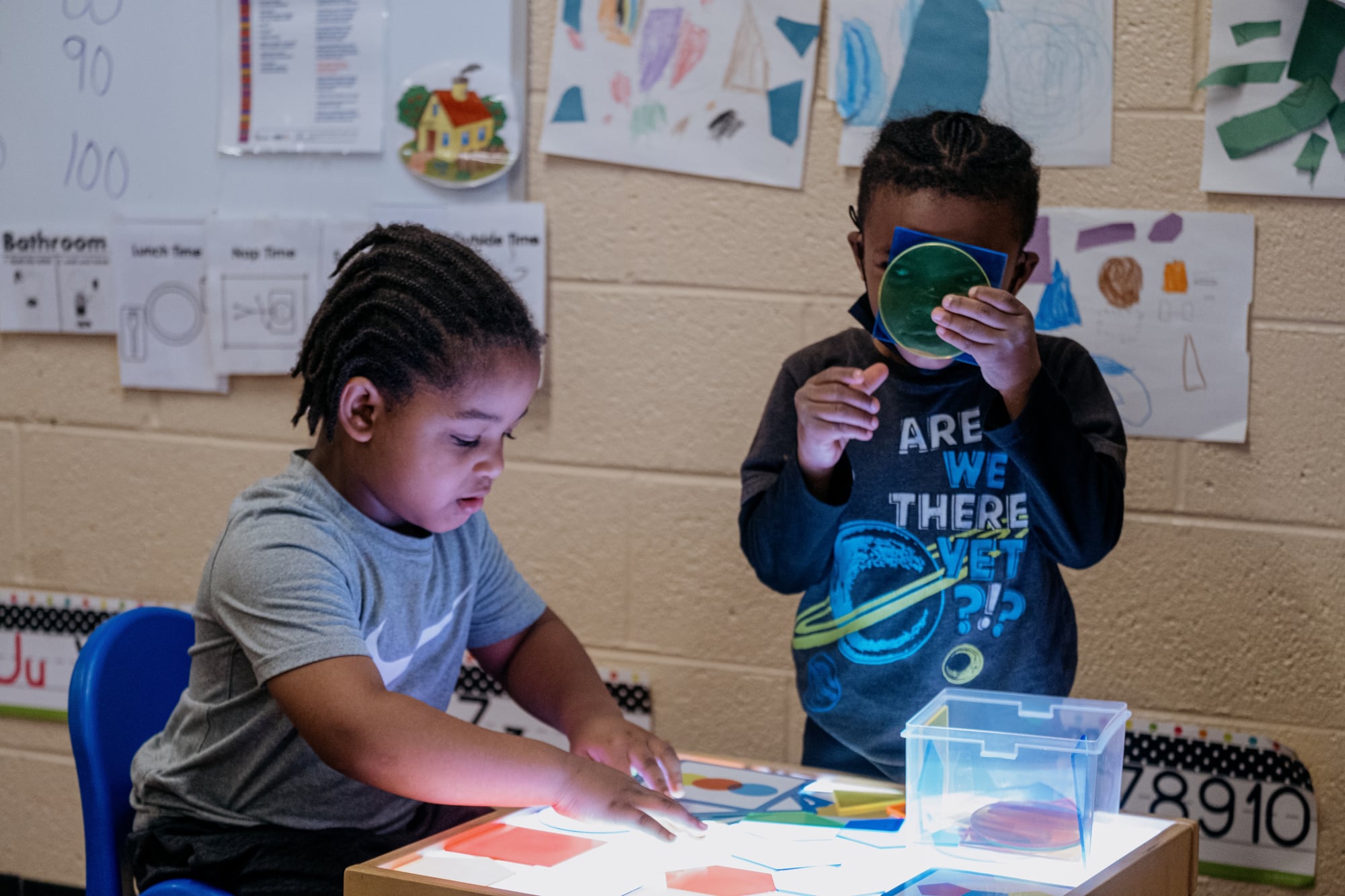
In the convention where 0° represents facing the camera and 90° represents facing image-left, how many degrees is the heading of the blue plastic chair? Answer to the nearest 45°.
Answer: approximately 315°

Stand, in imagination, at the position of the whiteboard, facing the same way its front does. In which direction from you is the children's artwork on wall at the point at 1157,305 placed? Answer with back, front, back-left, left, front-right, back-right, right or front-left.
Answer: front-left

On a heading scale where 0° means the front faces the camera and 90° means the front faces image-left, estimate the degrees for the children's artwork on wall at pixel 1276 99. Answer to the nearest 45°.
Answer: approximately 0°

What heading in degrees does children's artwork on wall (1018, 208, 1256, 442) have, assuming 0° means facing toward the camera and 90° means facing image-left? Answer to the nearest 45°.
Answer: approximately 0°

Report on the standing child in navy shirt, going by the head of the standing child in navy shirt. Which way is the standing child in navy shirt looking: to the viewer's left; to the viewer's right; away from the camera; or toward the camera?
toward the camera

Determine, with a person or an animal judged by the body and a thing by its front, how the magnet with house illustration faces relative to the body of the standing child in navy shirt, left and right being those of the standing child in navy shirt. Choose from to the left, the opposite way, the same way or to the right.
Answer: the same way

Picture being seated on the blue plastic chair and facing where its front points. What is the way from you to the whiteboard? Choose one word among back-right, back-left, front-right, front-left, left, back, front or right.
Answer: back-left

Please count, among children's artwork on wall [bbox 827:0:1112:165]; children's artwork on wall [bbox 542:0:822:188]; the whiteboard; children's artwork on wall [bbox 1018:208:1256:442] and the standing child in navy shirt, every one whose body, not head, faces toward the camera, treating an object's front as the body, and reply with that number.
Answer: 5

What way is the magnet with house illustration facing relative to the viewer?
toward the camera

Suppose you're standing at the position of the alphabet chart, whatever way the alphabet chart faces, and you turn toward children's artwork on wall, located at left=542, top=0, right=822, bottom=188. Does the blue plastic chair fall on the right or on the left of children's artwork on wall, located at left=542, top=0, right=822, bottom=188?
right

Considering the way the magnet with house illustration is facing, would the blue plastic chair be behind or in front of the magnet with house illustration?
in front

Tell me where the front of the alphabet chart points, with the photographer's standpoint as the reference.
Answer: facing the viewer

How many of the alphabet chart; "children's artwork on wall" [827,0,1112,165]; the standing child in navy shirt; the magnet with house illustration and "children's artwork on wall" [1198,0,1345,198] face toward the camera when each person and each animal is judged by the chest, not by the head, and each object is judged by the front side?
5

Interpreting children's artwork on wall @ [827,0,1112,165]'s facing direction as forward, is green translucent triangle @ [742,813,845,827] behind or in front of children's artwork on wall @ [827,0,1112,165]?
in front

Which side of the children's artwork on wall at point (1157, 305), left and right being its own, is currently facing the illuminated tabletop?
front
